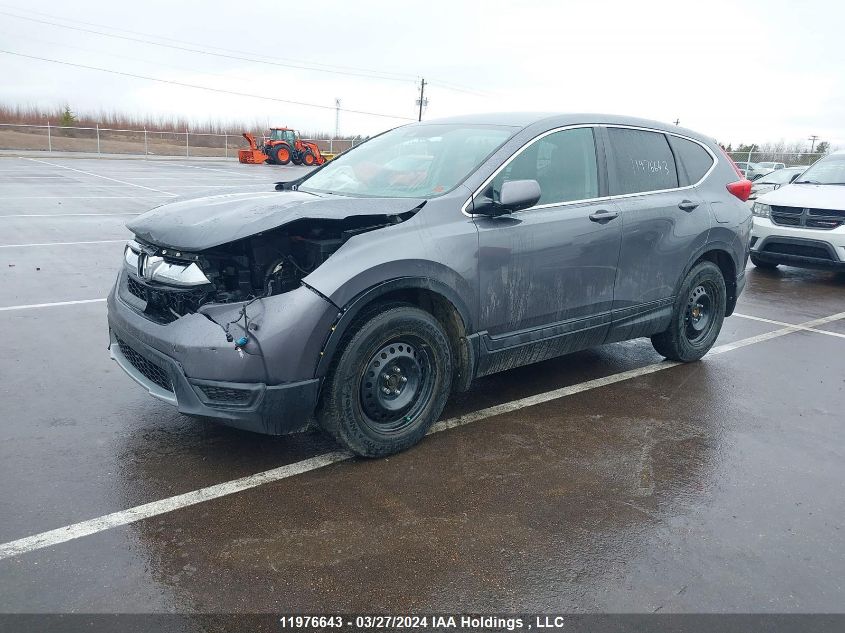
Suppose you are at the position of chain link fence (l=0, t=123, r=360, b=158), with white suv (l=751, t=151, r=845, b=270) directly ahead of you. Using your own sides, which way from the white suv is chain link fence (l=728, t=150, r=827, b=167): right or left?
left

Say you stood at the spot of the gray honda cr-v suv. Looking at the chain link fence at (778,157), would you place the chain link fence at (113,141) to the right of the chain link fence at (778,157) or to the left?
left

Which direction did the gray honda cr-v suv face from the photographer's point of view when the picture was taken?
facing the viewer and to the left of the viewer

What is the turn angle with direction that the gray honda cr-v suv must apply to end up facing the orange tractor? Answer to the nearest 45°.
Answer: approximately 135° to its right

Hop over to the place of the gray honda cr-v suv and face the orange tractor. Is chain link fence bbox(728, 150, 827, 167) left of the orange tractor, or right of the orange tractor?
right

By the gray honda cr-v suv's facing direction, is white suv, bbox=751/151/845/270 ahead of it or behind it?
behind

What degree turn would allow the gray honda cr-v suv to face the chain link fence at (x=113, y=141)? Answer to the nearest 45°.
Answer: approximately 90° to its right

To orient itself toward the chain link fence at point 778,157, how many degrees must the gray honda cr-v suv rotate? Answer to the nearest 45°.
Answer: approximately 180°

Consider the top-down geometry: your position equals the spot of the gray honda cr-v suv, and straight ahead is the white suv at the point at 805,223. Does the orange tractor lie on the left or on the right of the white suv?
left
